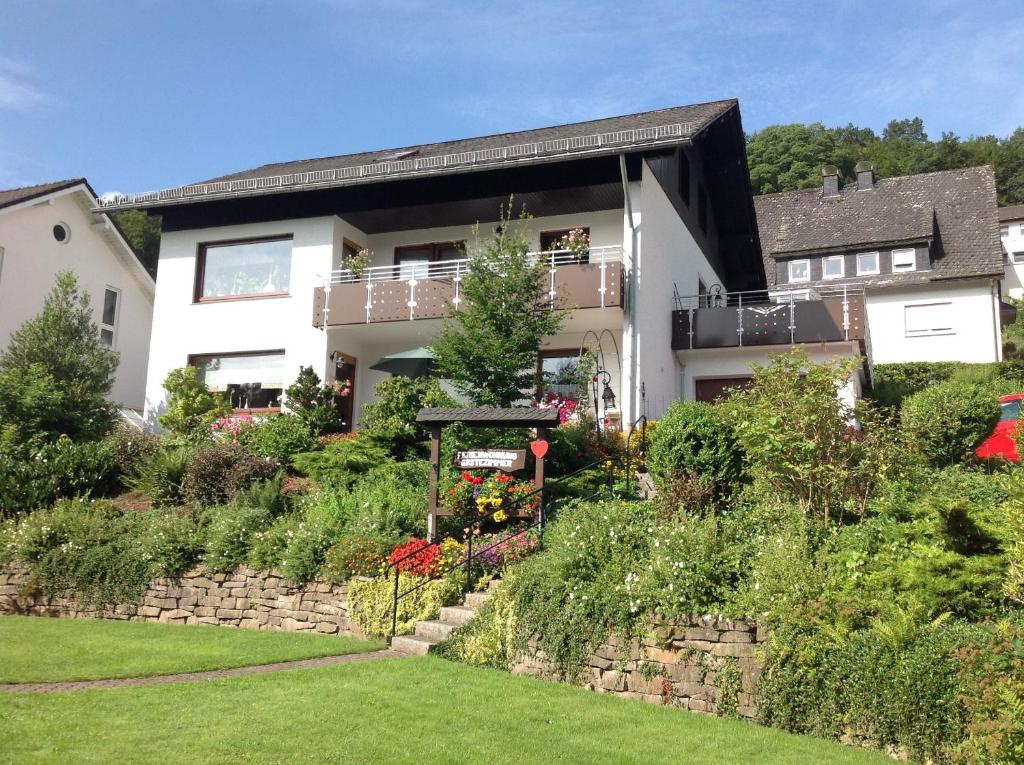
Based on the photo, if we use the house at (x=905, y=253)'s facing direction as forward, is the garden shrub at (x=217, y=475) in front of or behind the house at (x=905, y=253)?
in front

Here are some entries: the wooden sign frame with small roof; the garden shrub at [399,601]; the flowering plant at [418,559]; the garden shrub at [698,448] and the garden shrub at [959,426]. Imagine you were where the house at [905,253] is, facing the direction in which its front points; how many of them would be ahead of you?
5

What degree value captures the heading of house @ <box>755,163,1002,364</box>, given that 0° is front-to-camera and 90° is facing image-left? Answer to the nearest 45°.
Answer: approximately 0°

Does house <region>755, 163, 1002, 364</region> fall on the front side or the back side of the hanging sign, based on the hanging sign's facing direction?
on the back side

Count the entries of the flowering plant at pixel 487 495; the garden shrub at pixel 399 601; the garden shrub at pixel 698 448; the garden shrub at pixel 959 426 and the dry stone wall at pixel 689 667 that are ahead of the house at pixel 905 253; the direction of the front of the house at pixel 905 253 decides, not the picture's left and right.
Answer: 5

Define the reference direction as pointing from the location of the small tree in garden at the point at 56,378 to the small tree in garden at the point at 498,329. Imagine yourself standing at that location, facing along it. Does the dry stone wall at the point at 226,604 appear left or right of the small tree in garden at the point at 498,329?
right

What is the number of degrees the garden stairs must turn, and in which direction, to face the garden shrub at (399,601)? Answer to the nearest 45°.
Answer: approximately 90° to its right

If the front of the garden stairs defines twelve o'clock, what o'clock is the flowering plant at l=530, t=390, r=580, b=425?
The flowering plant is roughly at 5 o'clock from the garden stairs.

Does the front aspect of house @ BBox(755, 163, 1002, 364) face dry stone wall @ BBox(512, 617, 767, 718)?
yes

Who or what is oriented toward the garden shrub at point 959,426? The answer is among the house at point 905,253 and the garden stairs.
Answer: the house
